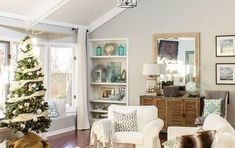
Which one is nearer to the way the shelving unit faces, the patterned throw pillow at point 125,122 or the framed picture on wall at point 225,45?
the patterned throw pillow

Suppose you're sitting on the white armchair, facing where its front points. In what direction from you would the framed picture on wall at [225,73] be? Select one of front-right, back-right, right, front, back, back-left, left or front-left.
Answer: back

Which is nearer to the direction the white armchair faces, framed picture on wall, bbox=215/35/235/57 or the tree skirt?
the tree skirt

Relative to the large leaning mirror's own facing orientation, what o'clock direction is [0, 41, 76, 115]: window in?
The window is roughly at 3 o'clock from the large leaning mirror.

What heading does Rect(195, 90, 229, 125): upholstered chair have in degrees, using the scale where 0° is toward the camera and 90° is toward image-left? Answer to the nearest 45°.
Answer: approximately 45°

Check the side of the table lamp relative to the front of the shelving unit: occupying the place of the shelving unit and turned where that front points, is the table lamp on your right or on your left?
on your left
